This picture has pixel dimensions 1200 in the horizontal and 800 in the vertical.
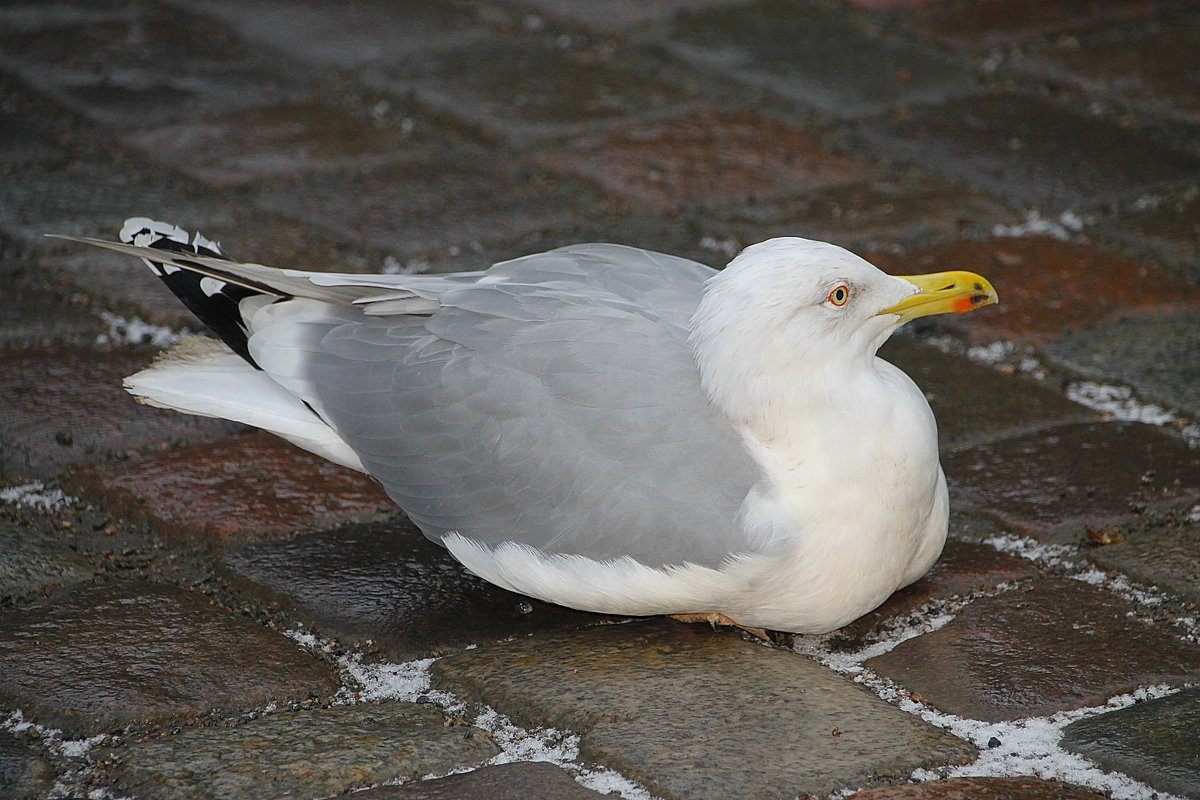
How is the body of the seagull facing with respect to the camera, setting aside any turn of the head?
to the viewer's right
